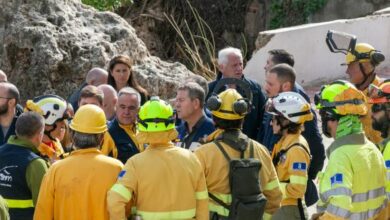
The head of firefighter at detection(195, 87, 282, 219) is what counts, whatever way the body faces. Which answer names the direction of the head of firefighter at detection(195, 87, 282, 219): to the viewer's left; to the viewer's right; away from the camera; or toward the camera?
away from the camera

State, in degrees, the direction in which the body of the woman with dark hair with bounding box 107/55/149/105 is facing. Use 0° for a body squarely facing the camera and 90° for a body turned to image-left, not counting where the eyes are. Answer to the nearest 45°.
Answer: approximately 0°

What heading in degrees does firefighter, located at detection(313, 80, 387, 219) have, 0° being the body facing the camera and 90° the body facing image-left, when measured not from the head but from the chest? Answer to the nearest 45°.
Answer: approximately 135°

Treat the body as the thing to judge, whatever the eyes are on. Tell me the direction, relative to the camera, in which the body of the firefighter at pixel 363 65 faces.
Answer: to the viewer's left

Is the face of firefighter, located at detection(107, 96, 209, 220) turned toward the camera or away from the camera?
away from the camera

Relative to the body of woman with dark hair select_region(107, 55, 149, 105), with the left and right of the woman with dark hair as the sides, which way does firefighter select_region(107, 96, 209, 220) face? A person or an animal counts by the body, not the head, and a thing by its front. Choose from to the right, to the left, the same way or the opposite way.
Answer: the opposite way

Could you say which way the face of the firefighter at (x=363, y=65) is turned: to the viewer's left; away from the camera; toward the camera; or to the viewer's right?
to the viewer's left

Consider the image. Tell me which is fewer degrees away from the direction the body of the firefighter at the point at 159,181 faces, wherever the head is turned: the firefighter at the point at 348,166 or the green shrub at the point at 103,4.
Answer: the green shrub

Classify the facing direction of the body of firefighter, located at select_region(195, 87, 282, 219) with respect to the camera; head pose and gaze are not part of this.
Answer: away from the camera

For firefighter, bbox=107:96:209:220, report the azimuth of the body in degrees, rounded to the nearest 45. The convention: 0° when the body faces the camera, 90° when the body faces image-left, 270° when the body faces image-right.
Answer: approximately 180°

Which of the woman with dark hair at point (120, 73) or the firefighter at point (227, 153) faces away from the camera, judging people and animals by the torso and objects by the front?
the firefighter

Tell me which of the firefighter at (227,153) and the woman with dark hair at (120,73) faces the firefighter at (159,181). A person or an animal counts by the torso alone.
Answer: the woman with dark hair
